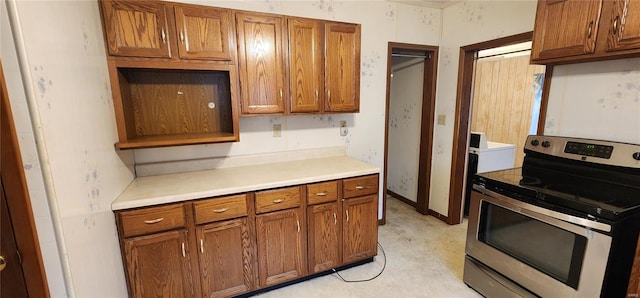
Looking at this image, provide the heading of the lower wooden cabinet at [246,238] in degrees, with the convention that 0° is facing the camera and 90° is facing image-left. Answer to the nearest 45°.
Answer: approximately 315°

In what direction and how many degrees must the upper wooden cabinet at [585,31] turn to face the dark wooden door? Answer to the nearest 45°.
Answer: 0° — it already faces it

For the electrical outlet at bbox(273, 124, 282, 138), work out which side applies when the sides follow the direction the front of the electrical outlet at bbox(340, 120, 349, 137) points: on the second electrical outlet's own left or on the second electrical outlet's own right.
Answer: on the second electrical outlet's own right

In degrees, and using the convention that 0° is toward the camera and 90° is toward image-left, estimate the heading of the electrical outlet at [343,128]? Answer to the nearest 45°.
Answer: approximately 315°

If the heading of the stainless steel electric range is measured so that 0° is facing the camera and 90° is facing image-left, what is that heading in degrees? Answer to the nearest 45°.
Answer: approximately 45°

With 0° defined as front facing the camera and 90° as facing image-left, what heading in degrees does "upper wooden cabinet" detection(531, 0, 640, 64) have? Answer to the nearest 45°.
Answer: approximately 45°
